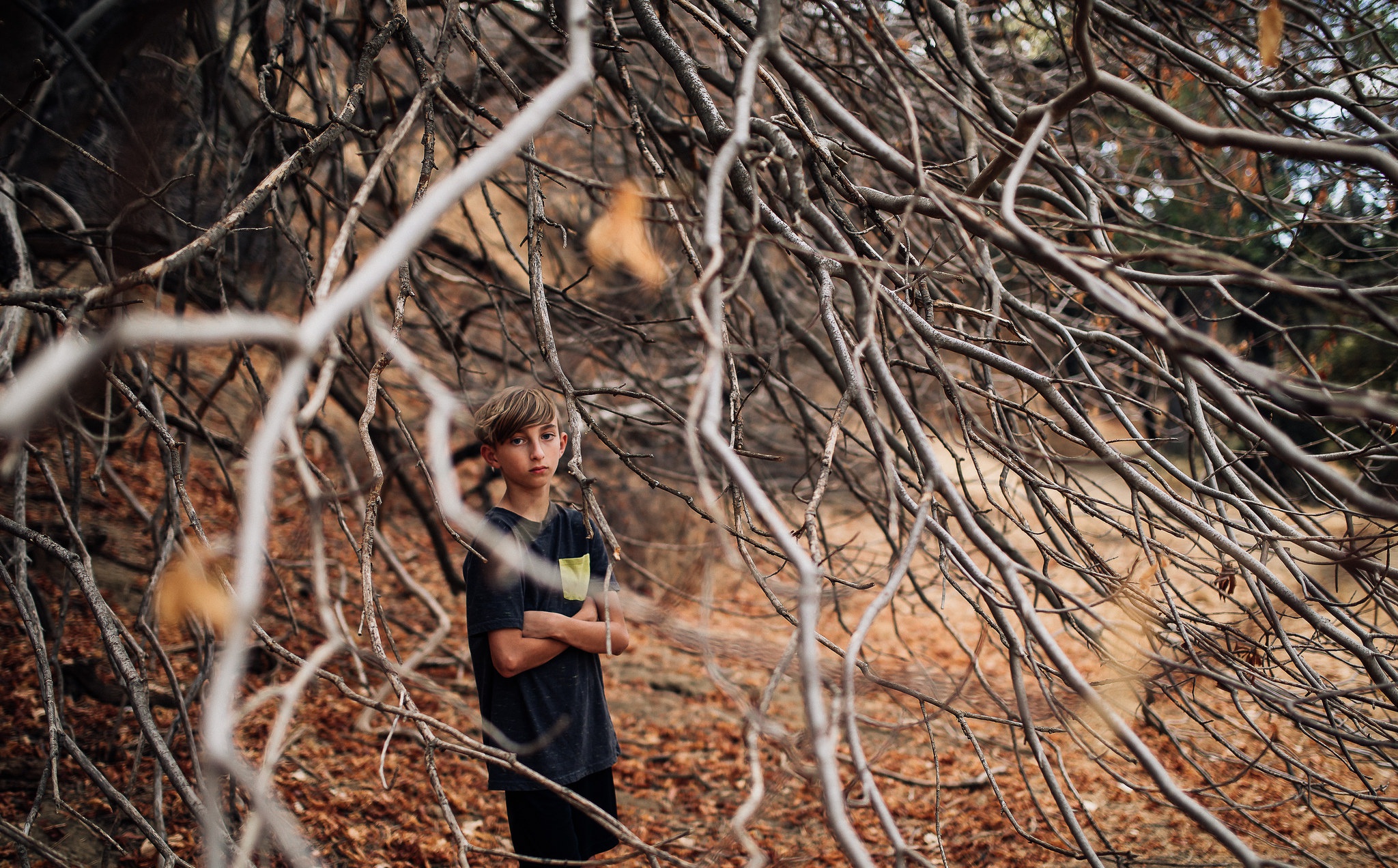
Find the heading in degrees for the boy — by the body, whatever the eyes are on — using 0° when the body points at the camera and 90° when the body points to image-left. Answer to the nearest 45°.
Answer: approximately 315°

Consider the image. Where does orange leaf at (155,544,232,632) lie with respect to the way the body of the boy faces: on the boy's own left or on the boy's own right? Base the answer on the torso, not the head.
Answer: on the boy's own right
